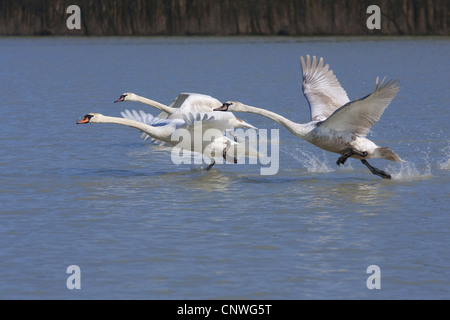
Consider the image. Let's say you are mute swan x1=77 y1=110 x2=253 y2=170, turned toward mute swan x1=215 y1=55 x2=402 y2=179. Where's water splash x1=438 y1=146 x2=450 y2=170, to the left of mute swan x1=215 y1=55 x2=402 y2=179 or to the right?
left

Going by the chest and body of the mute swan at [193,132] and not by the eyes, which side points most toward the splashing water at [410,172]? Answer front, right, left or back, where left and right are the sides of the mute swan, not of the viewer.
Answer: back

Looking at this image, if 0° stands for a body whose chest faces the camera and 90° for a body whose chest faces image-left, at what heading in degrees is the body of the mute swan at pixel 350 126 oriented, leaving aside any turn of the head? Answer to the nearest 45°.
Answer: approximately 90°

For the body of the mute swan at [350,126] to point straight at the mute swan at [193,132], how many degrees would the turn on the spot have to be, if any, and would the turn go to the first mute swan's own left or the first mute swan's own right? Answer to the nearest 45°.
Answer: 0° — it already faces it

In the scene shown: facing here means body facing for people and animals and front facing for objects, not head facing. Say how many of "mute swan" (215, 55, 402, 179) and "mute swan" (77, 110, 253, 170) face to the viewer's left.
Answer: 2

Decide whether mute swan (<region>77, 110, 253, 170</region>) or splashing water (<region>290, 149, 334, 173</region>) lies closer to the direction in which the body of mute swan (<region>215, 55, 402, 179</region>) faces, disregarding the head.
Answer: the mute swan

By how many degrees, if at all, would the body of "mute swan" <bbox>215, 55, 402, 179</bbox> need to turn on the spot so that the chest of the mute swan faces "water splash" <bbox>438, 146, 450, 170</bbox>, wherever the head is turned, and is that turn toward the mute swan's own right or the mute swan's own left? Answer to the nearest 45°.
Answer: approximately 135° to the mute swan's own right

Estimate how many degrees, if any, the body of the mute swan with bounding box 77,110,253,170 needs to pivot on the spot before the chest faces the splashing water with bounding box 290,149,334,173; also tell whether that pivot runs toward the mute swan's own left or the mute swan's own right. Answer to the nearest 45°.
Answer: approximately 135° to the mute swan's own right

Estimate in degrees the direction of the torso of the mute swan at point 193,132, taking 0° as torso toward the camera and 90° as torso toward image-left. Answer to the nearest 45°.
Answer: approximately 90°

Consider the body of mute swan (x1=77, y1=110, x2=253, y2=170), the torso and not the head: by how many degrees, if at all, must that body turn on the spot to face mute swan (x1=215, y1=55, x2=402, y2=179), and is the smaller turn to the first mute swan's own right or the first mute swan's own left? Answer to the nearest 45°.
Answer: approximately 135° to the first mute swan's own left
